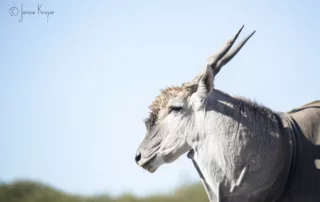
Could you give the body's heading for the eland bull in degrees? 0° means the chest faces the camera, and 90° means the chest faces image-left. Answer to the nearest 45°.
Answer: approximately 90°
